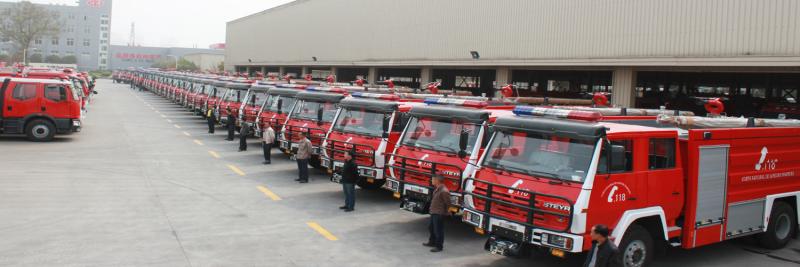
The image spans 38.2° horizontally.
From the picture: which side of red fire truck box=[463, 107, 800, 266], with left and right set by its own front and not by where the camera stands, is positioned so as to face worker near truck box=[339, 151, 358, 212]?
right

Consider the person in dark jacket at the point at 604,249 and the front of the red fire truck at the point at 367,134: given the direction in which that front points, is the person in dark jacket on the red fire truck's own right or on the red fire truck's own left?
on the red fire truck's own left

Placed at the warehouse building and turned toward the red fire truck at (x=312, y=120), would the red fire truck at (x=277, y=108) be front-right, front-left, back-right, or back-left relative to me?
front-right

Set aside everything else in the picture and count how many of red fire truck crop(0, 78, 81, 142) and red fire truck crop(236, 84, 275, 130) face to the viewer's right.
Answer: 1

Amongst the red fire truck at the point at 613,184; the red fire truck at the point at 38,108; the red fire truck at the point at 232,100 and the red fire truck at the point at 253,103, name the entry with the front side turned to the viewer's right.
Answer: the red fire truck at the point at 38,108

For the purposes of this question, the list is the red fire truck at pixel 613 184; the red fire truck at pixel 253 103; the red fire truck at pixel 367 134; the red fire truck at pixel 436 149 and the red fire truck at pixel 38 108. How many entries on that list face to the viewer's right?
1

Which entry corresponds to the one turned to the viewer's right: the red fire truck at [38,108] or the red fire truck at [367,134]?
the red fire truck at [38,108]

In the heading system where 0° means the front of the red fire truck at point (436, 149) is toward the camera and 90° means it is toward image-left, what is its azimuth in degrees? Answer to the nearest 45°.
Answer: approximately 45°

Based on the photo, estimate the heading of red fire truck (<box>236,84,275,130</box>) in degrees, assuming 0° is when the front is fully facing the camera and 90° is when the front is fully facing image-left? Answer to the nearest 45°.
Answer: approximately 45°
